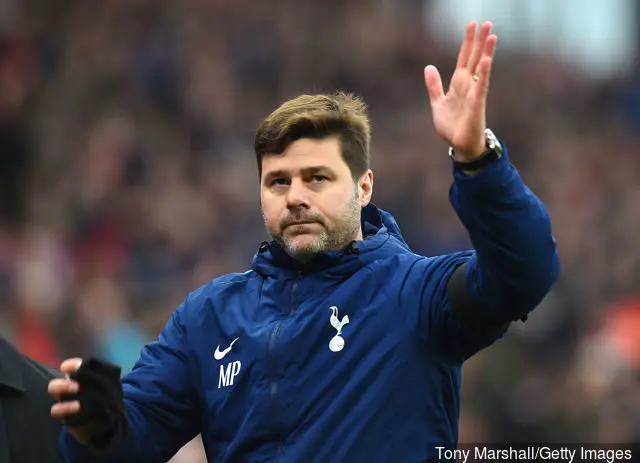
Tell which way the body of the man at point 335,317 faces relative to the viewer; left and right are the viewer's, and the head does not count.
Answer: facing the viewer and to the left of the viewer

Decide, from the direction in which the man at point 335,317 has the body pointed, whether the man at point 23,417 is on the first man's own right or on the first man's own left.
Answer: on the first man's own right
